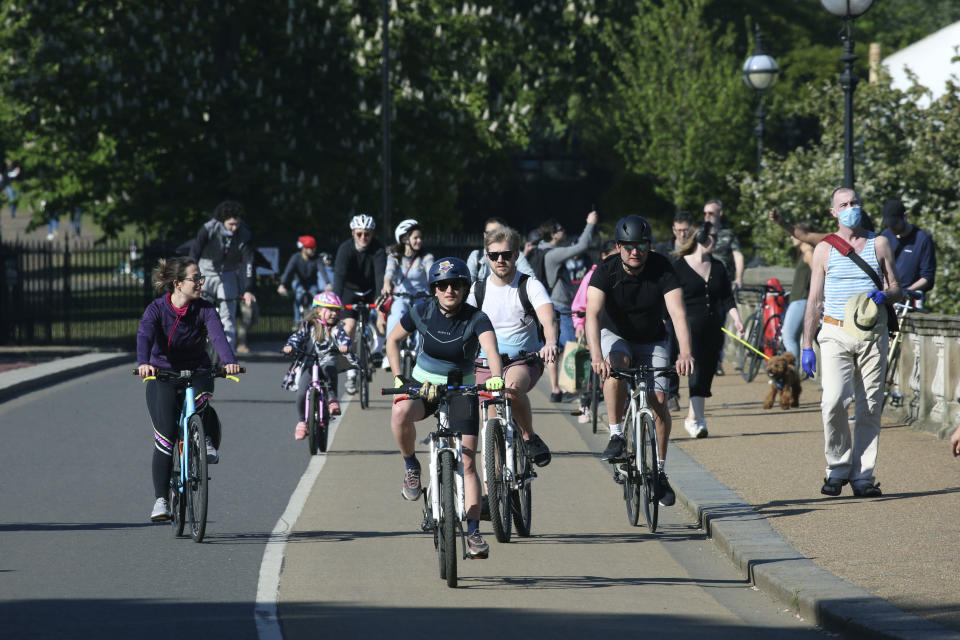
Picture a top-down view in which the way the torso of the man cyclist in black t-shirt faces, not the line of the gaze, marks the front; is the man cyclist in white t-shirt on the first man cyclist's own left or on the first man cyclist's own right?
on the first man cyclist's own right

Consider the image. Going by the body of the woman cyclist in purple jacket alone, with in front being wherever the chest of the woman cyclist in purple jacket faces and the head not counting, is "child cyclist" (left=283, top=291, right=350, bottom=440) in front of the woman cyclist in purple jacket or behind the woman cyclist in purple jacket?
behind

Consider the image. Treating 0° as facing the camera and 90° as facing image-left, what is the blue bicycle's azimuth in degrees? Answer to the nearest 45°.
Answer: approximately 0°

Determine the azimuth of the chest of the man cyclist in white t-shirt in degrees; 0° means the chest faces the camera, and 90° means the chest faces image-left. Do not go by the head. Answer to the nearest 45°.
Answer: approximately 0°

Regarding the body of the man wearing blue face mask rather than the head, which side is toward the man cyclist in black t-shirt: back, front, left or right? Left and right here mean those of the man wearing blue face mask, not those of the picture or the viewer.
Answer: right

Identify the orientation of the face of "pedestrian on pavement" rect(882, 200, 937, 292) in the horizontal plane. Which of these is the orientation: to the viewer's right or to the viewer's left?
to the viewer's left
